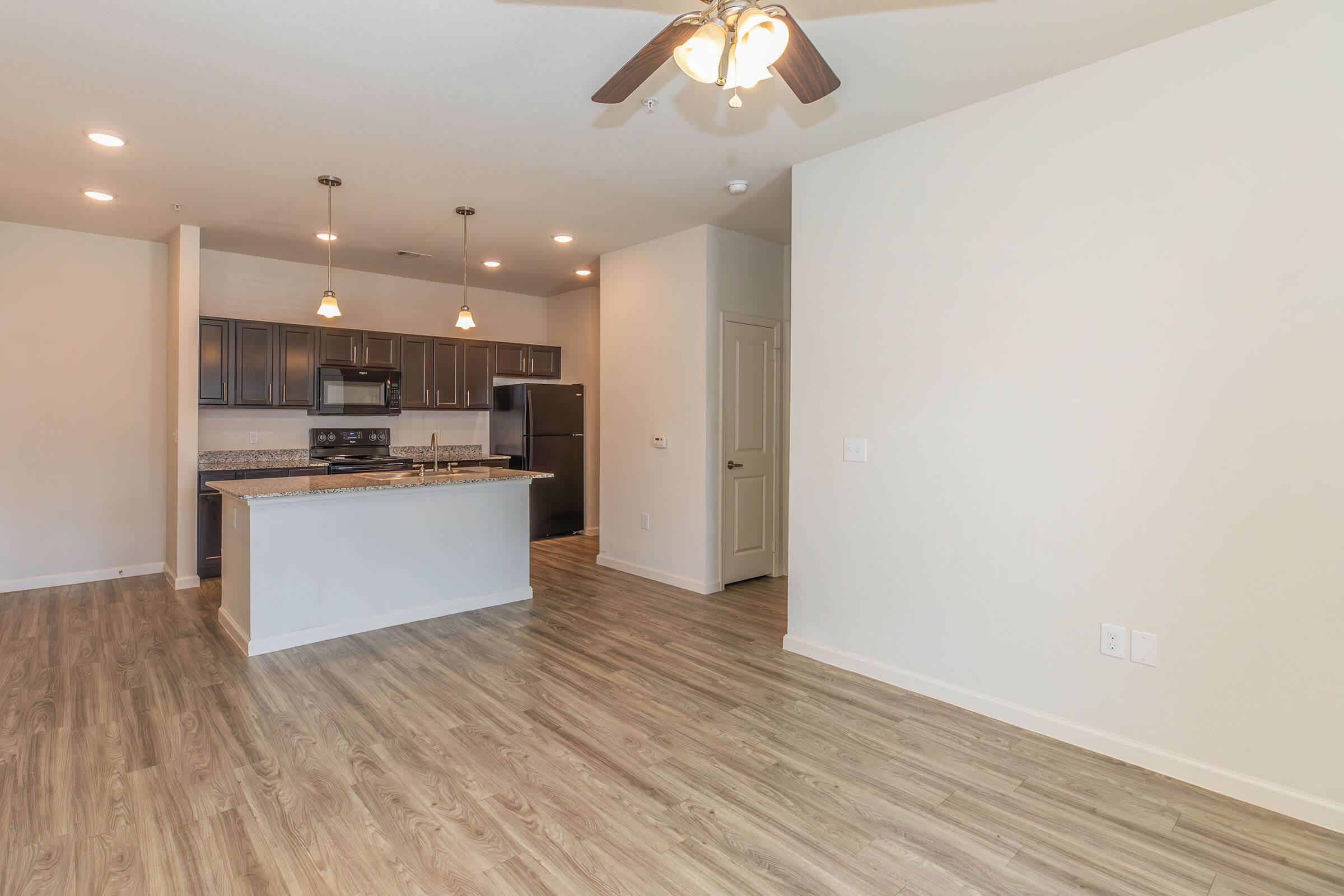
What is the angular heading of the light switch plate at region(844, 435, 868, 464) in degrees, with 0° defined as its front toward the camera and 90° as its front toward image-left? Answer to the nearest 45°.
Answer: approximately 45°

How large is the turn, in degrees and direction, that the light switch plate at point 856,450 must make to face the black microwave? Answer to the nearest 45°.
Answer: approximately 45° to its right

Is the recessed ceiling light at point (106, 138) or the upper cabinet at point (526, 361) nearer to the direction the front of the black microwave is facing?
the recessed ceiling light

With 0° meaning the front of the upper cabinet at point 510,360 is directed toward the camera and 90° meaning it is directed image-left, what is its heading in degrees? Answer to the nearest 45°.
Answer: approximately 315°

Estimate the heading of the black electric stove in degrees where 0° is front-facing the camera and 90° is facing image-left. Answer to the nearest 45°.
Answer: approximately 0°

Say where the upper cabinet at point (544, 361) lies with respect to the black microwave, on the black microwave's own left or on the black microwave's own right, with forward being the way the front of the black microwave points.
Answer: on the black microwave's own left
